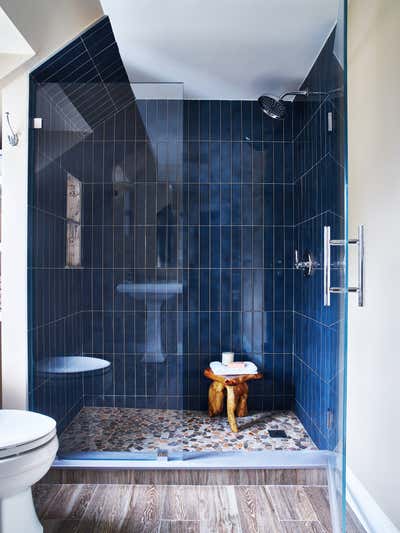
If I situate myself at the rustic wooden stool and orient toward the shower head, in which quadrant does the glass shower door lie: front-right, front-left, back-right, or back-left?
front-right

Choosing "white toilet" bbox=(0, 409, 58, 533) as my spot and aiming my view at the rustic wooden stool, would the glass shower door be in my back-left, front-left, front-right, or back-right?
front-right

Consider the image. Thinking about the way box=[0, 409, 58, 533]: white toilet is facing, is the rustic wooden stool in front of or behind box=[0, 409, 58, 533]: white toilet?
in front

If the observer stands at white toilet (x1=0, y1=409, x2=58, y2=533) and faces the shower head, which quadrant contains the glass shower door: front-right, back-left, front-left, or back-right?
front-right

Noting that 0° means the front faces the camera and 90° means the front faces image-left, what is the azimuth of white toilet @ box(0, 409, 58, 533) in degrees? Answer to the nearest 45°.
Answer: approximately 270°

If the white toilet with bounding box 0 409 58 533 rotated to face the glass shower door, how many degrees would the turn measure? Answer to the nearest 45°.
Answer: approximately 45° to its right
